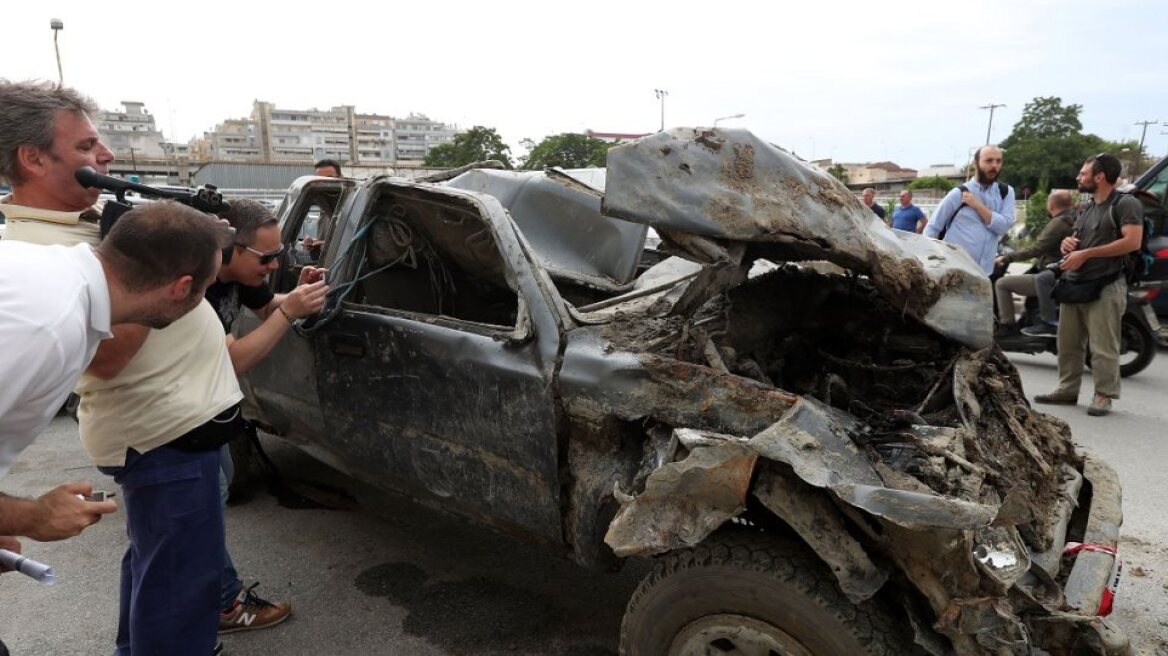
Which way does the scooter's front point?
to the viewer's left

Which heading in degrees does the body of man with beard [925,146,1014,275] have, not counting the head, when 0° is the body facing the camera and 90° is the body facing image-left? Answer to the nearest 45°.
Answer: approximately 315°

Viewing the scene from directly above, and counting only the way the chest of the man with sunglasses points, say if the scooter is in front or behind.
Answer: in front

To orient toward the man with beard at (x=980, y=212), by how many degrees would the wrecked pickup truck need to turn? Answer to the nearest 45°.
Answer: approximately 90° to its left

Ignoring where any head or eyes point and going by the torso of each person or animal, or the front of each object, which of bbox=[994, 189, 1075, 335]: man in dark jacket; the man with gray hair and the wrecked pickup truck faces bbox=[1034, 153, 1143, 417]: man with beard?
the man with gray hair

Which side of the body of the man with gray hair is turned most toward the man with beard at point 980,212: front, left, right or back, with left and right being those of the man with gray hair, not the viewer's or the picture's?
front

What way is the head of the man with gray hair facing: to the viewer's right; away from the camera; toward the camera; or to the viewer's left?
to the viewer's right

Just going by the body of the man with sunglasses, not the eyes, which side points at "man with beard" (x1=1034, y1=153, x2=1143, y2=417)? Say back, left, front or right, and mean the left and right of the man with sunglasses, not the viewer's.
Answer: front

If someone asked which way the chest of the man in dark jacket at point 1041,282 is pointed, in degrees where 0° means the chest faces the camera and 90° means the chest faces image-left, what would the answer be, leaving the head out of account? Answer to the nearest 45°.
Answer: approximately 90°

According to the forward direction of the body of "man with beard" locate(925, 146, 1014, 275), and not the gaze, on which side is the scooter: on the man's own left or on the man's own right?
on the man's own left

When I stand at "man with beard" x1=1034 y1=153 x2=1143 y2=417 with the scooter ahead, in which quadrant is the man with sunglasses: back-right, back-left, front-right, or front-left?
back-left

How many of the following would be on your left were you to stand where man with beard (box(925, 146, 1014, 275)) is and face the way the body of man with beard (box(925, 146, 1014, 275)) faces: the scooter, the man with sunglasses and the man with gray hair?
1

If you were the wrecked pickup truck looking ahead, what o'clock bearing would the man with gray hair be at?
The man with gray hair is roughly at 4 o'clock from the wrecked pickup truck.

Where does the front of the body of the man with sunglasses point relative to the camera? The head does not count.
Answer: to the viewer's right

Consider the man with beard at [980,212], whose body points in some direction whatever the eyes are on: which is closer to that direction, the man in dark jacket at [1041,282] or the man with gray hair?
the man with gray hair

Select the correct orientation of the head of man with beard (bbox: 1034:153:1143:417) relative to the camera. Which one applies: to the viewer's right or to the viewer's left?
to the viewer's left
